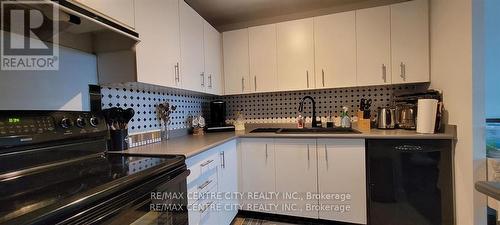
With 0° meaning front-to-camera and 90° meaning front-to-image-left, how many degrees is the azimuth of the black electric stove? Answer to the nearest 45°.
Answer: approximately 315°

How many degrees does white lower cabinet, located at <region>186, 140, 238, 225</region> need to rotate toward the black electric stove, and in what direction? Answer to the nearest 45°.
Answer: approximately 90° to its right

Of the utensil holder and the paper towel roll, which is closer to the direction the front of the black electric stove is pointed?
the paper towel roll

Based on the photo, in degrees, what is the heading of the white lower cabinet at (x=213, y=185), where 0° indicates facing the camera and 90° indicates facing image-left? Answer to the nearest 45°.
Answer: approximately 315°

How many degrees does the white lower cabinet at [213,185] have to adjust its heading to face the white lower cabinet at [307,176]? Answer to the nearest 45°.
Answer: approximately 45° to its left

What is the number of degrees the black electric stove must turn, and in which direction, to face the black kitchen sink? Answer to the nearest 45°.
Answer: approximately 45° to its left

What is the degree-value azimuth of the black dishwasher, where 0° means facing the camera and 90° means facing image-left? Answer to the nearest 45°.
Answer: approximately 0°

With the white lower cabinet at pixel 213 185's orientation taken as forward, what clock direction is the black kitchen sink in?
The black kitchen sink is roughly at 10 o'clock from the white lower cabinet.

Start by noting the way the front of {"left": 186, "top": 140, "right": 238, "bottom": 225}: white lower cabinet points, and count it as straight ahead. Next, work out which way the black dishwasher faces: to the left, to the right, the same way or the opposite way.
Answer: to the right

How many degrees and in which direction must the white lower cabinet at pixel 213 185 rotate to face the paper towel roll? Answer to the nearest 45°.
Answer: approximately 45° to its left
